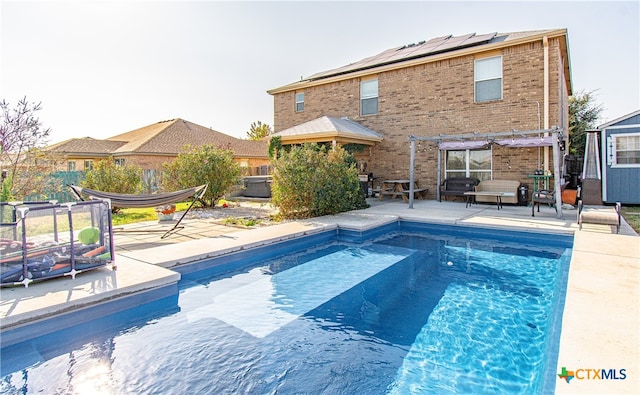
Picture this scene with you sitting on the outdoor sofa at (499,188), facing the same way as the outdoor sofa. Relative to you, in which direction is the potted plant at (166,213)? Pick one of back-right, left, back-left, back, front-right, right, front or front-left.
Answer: front-right

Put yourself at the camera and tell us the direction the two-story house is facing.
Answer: facing away from the viewer and to the right of the viewer

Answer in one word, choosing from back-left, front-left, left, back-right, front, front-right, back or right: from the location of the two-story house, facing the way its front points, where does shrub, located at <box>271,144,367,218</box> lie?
back

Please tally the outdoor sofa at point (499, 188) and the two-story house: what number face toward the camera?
1

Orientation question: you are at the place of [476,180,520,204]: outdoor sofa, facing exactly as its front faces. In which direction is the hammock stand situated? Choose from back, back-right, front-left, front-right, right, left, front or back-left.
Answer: front-right

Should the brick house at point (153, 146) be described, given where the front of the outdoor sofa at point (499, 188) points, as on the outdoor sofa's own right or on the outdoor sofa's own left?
on the outdoor sofa's own right

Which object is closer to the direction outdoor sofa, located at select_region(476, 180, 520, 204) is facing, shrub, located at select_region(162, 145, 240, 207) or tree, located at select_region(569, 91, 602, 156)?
the shrub

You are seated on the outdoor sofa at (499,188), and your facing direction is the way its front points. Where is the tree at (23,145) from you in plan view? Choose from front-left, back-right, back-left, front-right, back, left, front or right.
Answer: front-right

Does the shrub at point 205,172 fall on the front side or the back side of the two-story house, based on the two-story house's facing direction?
on the back side

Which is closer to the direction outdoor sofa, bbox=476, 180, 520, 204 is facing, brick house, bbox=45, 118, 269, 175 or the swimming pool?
the swimming pool

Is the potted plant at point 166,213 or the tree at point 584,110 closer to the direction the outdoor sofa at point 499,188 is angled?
the potted plant

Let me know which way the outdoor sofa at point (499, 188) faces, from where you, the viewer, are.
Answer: facing the viewer

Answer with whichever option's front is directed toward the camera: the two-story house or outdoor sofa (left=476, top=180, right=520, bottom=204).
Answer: the outdoor sofa

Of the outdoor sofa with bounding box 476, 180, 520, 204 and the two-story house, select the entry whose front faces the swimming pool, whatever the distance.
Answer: the outdoor sofa
